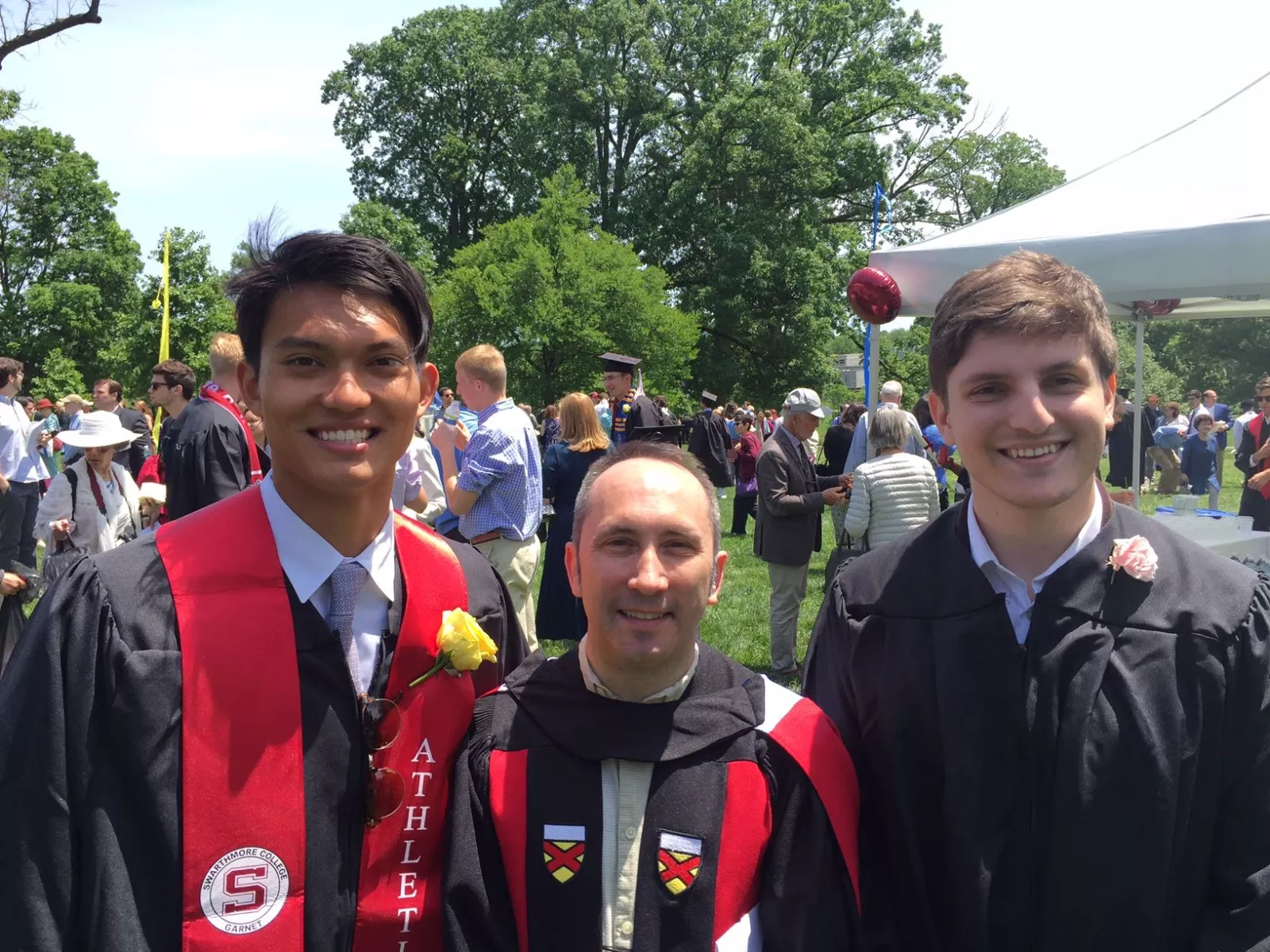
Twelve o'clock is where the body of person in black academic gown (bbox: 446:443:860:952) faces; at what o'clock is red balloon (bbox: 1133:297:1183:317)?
The red balloon is roughly at 7 o'clock from the person in black academic gown.

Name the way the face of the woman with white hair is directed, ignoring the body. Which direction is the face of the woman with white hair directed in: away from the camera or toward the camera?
away from the camera

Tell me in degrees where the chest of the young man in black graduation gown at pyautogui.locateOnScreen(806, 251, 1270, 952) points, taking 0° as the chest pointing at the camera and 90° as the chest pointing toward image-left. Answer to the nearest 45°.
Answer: approximately 0°

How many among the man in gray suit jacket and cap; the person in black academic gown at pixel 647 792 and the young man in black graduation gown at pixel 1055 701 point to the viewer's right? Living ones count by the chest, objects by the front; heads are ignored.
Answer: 1

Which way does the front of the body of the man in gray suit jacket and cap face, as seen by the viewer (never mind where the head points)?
to the viewer's right

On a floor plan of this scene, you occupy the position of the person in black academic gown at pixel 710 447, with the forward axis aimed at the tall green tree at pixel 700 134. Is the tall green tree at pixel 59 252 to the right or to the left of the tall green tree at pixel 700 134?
left

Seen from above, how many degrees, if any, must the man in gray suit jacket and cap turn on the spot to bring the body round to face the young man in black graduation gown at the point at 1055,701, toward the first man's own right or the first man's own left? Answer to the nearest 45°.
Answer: approximately 90° to the first man's own right

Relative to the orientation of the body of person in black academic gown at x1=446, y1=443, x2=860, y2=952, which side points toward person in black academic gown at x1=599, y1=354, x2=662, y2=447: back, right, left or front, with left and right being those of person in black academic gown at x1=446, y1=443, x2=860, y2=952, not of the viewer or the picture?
back
